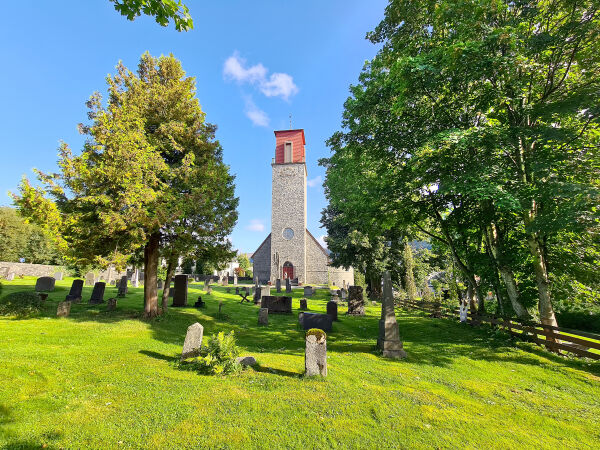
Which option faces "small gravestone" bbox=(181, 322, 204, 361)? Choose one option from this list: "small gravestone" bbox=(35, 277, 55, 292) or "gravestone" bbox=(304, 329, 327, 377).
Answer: "small gravestone" bbox=(35, 277, 55, 292)

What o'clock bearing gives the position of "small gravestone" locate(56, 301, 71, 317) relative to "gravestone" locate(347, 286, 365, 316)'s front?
The small gravestone is roughly at 2 o'clock from the gravestone.

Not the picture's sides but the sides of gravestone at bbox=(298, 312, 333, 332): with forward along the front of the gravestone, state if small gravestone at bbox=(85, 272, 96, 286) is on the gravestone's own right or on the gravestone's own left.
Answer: on the gravestone's own right

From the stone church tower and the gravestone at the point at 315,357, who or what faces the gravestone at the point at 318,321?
the stone church tower

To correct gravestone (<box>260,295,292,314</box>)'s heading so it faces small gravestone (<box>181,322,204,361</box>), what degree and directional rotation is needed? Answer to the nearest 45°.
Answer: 0° — it already faces it

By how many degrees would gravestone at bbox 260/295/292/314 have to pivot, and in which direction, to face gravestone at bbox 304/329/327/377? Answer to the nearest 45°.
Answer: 0° — it already faces it

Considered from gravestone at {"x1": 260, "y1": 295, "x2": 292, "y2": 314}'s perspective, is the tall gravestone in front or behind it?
in front

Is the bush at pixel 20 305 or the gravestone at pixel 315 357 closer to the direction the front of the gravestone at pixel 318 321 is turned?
the gravestone

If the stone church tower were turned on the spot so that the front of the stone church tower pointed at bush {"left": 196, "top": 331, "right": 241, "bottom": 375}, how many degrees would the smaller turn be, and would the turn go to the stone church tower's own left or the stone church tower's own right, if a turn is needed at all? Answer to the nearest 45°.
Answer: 0° — it already faces it
